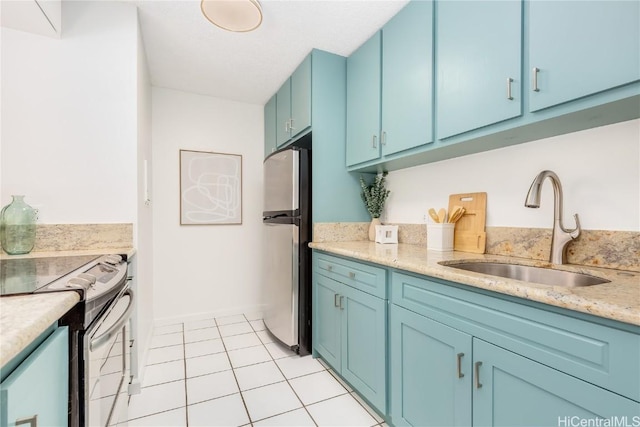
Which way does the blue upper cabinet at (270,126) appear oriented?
to the viewer's left

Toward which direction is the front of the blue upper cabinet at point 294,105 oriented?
to the viewer's left

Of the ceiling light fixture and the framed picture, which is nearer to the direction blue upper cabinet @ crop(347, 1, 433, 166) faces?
the ceiling light fixture

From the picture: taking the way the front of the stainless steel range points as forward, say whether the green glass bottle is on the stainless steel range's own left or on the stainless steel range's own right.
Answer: on the stainless steel range's own left

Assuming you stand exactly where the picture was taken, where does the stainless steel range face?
facing to the right of the viewer

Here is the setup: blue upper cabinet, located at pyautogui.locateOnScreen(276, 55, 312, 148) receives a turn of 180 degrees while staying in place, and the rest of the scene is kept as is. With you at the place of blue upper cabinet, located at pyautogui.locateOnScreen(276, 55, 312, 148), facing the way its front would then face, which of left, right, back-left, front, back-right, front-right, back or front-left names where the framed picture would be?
back-left

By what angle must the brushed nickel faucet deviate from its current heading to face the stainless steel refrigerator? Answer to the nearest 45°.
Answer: approximately 45° to its right

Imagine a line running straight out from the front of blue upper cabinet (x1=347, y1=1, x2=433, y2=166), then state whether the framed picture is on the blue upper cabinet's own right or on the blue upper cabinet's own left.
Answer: on the blue upper cabinet's own right

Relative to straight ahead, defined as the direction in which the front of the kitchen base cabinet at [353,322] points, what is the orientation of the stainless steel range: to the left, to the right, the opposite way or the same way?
the opposite way

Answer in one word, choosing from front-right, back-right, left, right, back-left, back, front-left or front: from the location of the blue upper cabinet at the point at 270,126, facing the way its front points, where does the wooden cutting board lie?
back-left
